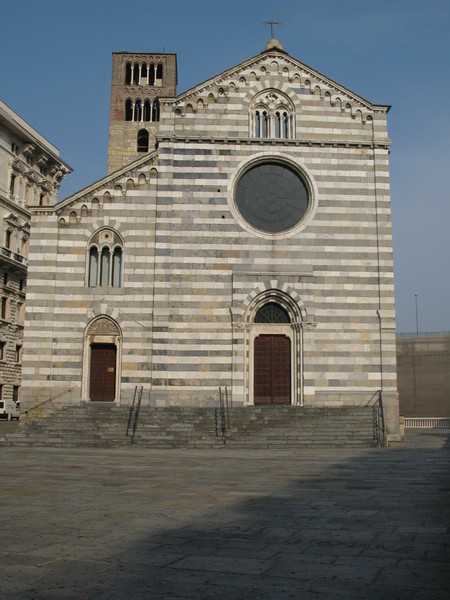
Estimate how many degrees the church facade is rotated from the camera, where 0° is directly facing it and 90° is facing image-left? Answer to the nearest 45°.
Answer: approximately 0°

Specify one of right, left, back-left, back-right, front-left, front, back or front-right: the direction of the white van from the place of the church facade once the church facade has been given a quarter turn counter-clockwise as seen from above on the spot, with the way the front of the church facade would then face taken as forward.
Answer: back-left

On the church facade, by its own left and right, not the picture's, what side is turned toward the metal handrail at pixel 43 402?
right
